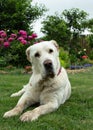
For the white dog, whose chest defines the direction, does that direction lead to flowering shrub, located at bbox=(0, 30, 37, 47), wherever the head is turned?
no

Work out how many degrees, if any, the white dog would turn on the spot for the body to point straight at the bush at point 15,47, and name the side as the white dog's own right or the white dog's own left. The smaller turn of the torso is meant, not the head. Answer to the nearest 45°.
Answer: approximately 135° to the white dog's own right

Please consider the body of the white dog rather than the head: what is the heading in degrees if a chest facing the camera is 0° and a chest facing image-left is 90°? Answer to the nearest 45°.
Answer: approximately 45°
